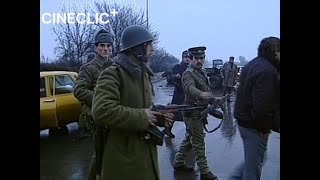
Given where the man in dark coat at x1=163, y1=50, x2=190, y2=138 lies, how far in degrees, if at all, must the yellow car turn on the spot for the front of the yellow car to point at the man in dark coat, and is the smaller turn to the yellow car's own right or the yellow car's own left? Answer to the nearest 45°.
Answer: approximately 135° to the yellow car's own left

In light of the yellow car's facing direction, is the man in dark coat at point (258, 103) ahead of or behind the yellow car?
behind

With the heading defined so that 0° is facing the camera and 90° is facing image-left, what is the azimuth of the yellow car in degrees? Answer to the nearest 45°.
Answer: approximately 90°
